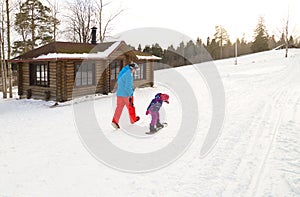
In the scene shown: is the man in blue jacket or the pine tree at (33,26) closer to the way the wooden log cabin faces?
the man in blue jacket

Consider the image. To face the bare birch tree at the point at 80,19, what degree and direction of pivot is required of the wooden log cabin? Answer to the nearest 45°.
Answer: approximately 135° to its left

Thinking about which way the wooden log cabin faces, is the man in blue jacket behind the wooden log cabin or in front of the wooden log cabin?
in front

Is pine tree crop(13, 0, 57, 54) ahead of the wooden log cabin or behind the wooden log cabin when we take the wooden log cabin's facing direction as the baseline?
behind
